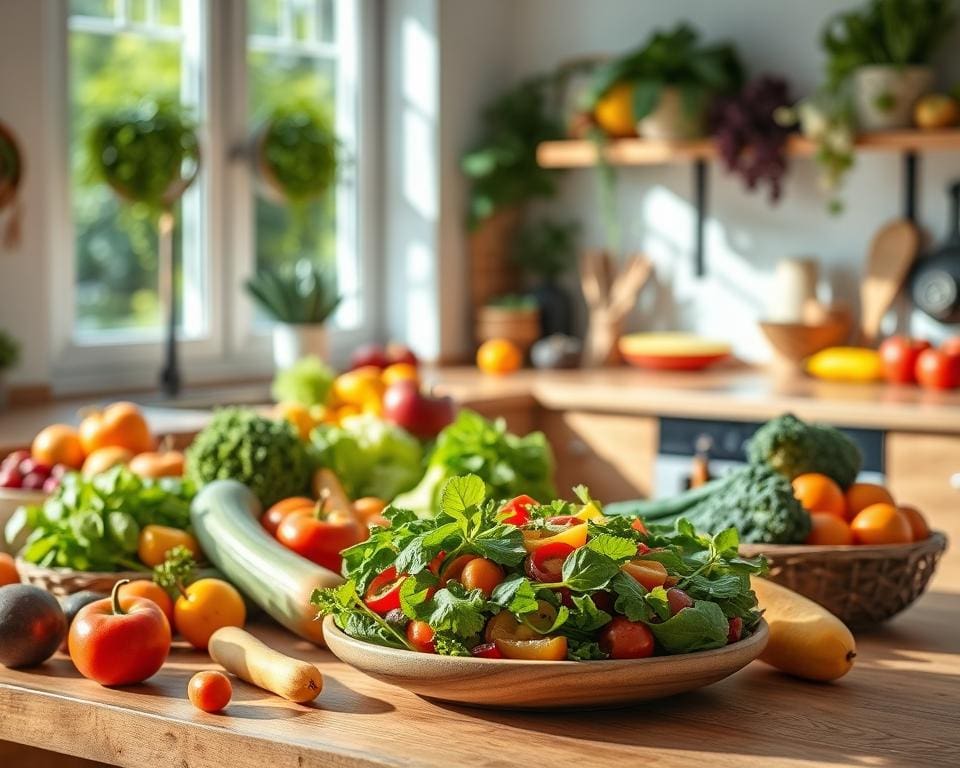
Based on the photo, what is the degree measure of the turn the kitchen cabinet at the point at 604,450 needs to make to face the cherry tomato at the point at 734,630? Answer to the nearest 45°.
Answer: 0° — it already faces it

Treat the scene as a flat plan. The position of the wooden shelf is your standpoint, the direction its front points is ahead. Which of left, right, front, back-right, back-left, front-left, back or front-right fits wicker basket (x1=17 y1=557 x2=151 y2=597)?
front

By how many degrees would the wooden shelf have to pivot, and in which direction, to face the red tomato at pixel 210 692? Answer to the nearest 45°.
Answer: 0° — it already faces it

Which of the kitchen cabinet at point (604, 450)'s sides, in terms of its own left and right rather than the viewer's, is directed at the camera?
front

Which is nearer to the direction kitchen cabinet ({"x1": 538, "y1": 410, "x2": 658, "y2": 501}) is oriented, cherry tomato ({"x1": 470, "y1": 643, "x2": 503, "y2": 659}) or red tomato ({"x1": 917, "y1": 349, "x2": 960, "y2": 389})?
the cherry tomato

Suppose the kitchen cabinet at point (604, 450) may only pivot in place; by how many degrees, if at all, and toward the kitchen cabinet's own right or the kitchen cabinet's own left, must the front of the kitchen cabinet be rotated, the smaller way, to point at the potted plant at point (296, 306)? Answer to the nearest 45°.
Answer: approximately 90° to the kitchen cabinet's own right

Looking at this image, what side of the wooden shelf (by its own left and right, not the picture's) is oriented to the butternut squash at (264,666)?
front

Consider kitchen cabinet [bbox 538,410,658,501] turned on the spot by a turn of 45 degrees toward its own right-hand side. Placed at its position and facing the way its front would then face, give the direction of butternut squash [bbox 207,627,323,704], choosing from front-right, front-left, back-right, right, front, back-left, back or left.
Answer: front-left

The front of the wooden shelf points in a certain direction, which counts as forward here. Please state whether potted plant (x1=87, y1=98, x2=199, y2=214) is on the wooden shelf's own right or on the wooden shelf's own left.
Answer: on the wooden shelf's own right

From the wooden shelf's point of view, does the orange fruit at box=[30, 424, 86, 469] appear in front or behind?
in front

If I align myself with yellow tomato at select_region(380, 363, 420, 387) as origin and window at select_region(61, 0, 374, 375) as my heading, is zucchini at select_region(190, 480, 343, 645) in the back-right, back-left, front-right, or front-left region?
back-left

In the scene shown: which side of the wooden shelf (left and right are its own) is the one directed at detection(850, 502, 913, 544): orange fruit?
front

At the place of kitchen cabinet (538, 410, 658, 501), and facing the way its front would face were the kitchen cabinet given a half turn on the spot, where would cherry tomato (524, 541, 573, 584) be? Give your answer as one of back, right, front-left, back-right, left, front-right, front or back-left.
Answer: back

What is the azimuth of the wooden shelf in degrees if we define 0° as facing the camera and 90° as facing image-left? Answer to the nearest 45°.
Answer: approximately 0°

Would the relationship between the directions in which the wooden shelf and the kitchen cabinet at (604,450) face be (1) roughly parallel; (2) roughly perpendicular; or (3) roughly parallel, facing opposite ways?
roughly parallel

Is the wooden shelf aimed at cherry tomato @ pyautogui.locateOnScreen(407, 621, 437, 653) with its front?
yes
